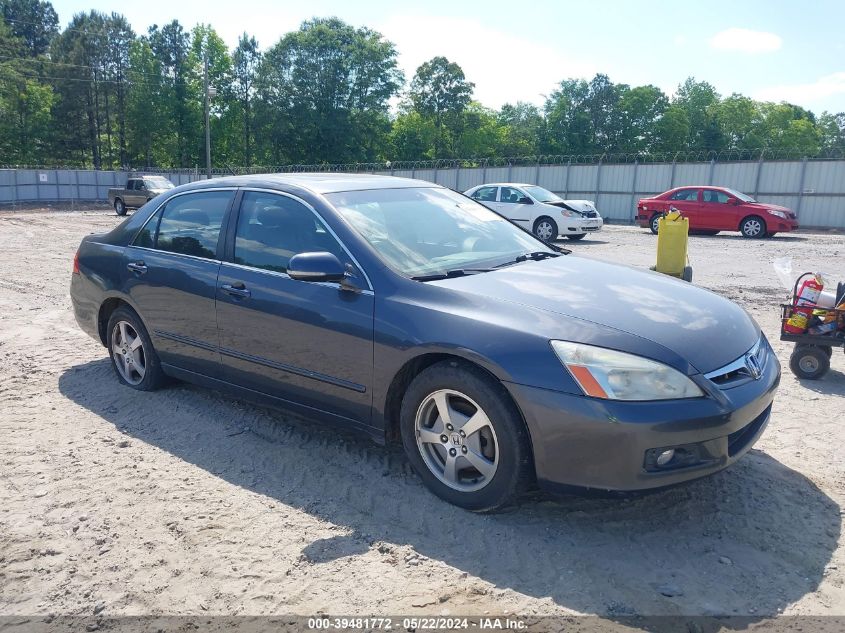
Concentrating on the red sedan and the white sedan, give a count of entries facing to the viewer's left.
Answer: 0

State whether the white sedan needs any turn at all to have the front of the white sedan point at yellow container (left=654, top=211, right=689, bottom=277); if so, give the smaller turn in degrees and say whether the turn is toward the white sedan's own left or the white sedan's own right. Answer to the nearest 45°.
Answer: approximately 45° to the white sedan's own right

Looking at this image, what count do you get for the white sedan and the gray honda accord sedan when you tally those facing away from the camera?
0

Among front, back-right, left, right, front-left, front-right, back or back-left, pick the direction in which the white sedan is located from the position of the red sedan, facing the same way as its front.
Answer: back-right

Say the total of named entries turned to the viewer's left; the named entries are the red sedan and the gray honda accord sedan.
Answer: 0

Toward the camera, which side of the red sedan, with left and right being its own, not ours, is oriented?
right

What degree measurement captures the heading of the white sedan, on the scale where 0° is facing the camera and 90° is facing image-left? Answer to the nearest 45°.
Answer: approximately 315°

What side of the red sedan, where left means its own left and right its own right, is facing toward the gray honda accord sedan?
right

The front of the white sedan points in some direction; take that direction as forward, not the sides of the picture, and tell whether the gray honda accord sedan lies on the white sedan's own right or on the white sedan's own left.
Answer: on the white sedan's own right

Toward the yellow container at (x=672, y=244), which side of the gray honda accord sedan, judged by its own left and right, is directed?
left

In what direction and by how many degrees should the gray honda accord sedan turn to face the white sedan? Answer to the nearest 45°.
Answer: approximately 135° to its left

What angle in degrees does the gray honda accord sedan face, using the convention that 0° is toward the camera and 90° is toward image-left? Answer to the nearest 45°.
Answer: approximately 315°
